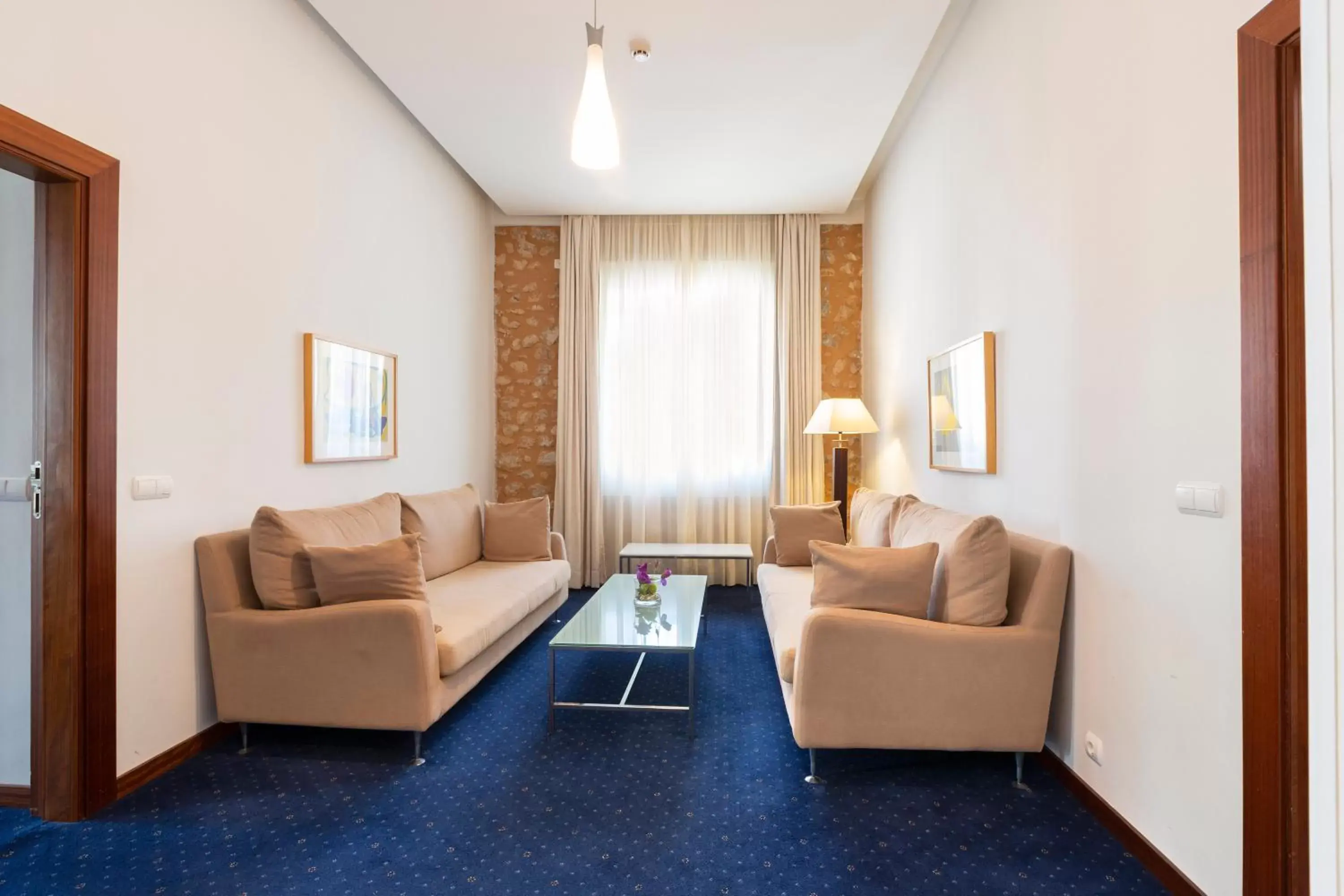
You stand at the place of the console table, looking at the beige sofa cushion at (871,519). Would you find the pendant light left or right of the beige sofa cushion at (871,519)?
right

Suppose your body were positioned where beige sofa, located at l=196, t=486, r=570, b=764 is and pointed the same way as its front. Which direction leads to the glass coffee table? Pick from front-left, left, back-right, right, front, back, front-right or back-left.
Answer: front-left

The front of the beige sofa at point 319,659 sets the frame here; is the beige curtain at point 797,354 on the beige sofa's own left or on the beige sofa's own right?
on the beige sofa's own left

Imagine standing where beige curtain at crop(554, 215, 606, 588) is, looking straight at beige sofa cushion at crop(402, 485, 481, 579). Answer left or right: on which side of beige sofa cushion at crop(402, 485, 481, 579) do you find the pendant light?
left

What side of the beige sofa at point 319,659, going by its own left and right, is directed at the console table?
left
